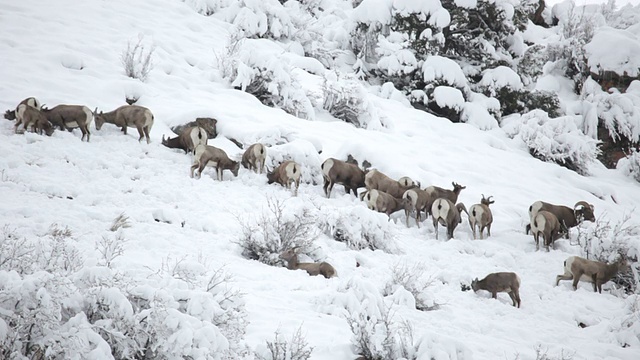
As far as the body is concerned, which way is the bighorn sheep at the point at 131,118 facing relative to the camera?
to the viewer's left

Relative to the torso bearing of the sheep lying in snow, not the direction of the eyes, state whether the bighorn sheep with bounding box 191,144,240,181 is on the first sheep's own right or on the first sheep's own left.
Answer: on the first sheep's own right

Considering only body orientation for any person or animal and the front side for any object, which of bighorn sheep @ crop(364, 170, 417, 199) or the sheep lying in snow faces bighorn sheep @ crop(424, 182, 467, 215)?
bighorn sheep @ crop(364, 170, 417, 199)

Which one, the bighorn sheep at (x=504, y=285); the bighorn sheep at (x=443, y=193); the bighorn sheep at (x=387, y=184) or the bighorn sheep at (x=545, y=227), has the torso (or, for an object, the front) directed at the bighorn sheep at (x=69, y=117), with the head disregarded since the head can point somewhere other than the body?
the bighorn sheep at (x=504, y=285)

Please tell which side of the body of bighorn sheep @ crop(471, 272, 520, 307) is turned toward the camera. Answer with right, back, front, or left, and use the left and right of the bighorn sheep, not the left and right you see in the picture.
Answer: left

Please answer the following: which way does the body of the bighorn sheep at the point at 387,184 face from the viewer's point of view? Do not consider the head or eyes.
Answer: to the viewer's right

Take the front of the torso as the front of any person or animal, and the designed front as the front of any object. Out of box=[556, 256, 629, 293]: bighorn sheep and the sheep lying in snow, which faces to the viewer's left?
the sheep lying in snow

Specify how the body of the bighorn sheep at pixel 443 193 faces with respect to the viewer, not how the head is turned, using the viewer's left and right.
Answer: facing to the right of the viewer

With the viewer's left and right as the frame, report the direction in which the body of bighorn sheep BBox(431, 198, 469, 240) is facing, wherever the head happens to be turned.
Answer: facing away from the viewer and to the right of the viewer

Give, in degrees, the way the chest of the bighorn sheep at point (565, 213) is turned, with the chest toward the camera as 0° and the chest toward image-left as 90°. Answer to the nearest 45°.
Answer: approximately 270°

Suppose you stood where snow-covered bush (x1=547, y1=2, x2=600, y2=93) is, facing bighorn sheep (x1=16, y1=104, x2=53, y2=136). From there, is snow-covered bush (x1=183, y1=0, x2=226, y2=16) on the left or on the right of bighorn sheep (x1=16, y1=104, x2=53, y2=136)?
right

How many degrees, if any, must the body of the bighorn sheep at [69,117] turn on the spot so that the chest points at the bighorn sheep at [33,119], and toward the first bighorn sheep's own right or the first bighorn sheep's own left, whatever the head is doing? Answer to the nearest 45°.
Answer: approximately 45° to the first bighorn sheep's own left

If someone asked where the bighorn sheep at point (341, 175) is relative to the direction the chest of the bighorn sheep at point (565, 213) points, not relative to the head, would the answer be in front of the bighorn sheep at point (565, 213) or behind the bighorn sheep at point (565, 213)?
behind

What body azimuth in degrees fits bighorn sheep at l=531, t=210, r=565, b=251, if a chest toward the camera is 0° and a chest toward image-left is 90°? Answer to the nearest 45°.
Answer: approximately 225°

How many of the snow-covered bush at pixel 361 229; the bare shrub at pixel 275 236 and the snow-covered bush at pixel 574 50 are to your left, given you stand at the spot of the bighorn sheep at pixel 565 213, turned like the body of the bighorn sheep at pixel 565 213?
1

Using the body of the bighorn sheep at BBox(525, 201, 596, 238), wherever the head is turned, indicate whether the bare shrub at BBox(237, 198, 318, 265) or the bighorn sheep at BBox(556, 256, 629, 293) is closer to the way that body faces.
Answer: the bighorn sheep

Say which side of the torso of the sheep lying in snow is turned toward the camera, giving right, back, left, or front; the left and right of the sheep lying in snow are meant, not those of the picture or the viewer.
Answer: left
